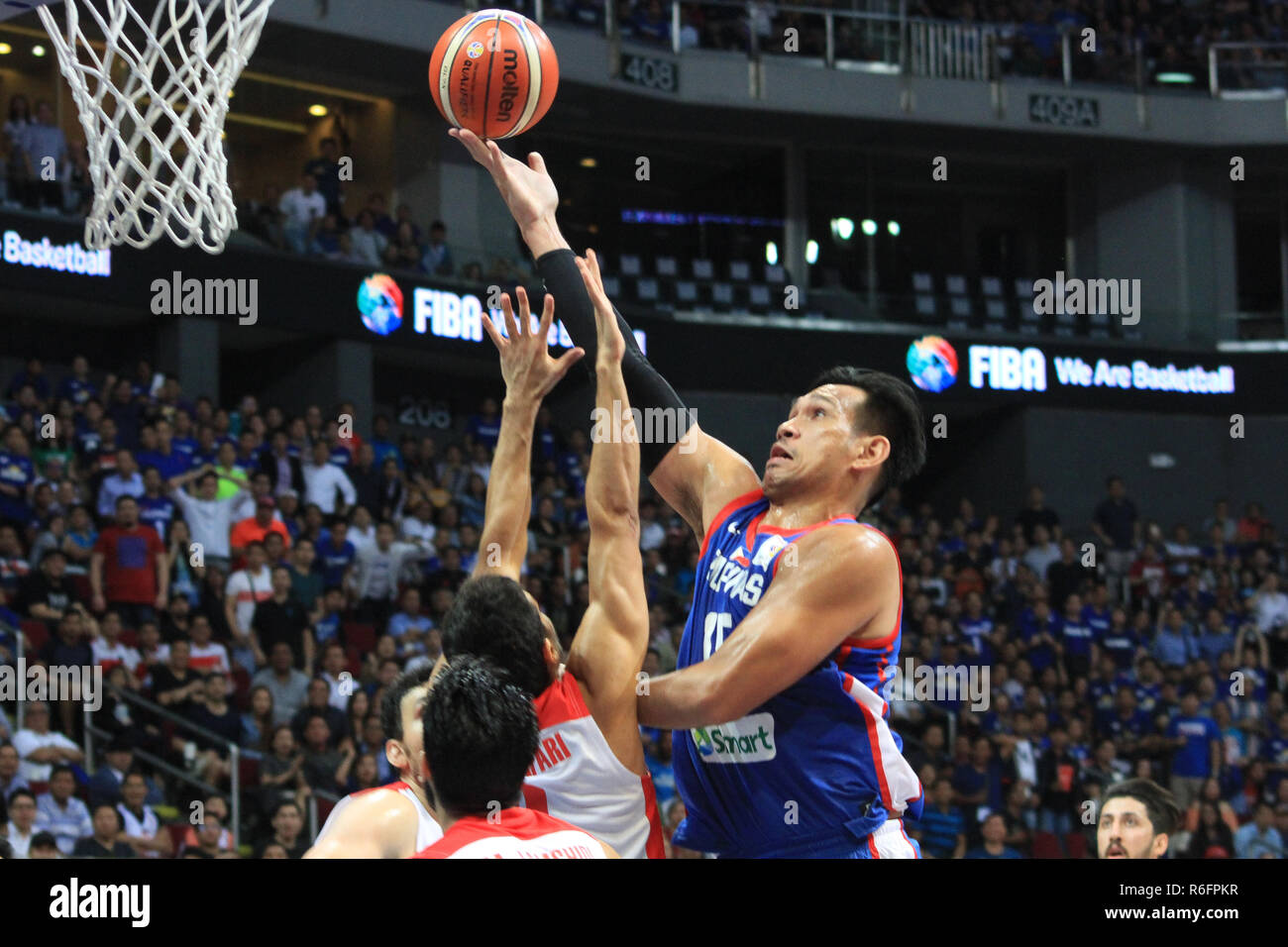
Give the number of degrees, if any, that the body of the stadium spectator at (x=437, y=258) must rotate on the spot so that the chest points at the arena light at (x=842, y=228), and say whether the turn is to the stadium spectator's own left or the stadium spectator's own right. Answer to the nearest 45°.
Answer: approximately 135° to the stadium spectator's own left

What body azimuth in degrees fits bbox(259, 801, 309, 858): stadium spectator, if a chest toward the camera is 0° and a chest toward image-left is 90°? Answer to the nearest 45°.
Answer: approximately 0°

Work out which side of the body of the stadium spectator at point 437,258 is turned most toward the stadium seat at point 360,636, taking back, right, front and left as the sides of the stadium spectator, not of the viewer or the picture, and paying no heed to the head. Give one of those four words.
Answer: front

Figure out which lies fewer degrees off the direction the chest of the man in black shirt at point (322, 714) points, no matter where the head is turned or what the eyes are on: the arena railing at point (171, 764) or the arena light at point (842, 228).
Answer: the arena railing

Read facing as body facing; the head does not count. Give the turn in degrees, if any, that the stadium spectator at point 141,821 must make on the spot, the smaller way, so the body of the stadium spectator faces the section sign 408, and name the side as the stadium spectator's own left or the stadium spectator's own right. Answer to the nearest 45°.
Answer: approximately 135° to the stadium spectator's own left

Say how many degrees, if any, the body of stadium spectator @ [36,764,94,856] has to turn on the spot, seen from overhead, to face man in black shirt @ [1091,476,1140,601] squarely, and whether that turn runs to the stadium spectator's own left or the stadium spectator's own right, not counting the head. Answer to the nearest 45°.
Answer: approximately 135° to the stadium spectator's own left

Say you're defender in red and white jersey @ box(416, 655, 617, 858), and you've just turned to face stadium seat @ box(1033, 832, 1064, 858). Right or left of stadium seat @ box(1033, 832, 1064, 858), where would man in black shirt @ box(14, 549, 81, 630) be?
left

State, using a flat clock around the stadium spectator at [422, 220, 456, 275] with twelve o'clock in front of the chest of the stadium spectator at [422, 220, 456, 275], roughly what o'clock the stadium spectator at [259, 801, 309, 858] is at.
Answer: the stadium spectator at [259, 801, 309, 858] is roughly at 12 o'clock from the stadium spectator at [422, 220, 456, 275].

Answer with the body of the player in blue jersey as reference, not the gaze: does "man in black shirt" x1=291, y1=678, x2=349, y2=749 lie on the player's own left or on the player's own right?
on the player's own right

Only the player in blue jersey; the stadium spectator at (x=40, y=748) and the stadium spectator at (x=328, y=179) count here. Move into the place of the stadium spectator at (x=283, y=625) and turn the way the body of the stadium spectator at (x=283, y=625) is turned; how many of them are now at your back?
1

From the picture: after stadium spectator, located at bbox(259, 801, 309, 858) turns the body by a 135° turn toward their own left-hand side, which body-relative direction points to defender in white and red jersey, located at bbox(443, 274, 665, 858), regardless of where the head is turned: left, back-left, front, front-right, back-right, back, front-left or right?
back-right
